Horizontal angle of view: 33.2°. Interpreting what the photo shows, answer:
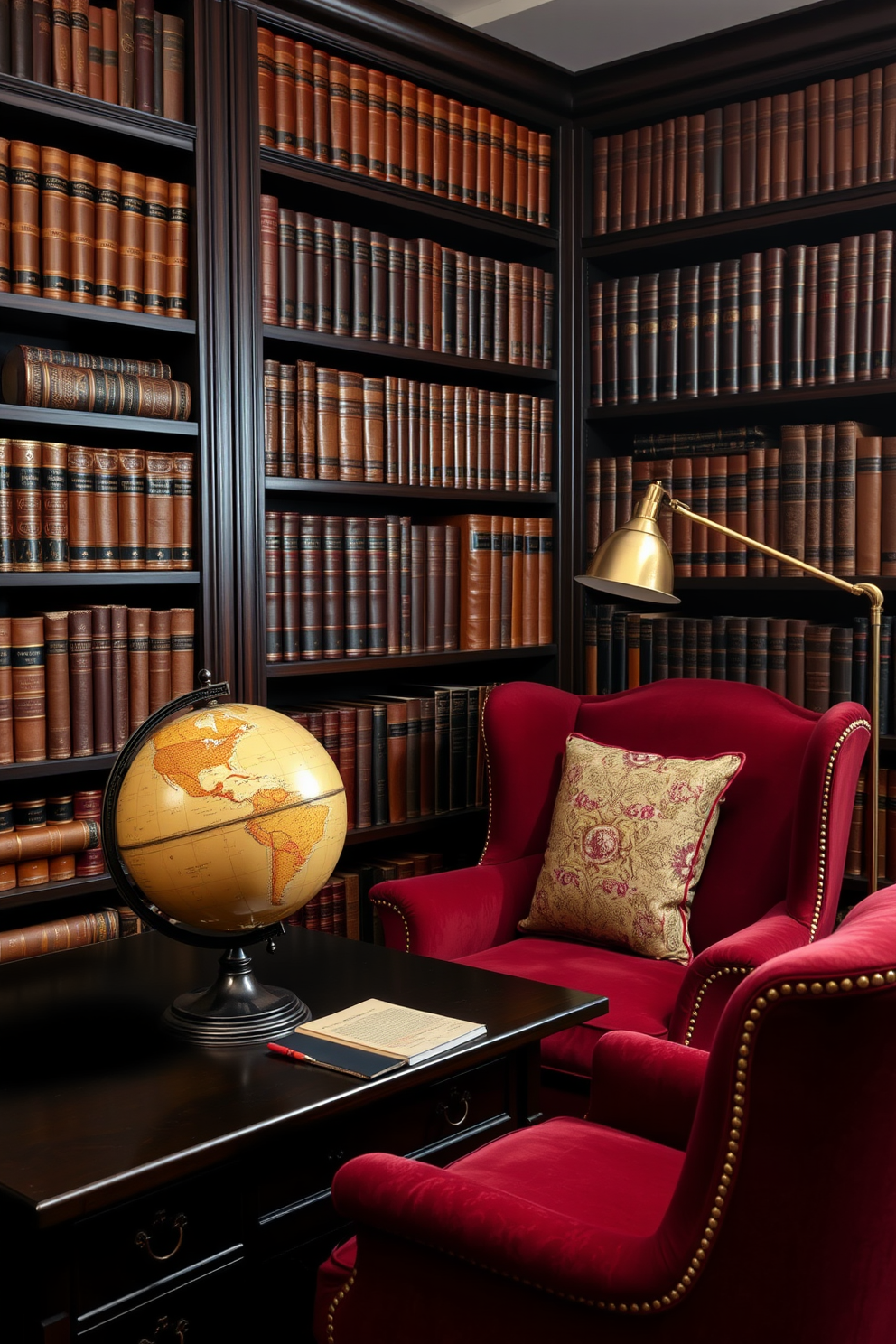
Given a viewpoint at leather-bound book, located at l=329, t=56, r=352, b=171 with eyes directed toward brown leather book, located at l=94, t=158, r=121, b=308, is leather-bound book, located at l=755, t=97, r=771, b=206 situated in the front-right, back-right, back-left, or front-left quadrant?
back-left

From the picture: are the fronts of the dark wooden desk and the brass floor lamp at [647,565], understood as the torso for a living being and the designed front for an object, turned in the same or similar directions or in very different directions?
very different directions

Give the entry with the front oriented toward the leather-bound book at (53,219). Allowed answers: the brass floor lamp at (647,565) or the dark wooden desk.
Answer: the brass floor lamp

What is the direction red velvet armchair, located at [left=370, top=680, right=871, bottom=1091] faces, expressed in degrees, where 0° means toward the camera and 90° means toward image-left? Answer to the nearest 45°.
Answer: approximately 45°

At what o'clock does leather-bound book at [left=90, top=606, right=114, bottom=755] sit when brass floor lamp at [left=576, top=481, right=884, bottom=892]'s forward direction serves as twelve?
The leather-bound book is roughly at 12 o'clock from the brass floor lamp.

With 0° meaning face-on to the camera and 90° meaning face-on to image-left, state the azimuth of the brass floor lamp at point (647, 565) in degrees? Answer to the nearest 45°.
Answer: approximately 90°

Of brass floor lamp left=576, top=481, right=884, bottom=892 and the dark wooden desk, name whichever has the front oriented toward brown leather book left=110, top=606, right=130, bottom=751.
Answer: the brass floor lamp

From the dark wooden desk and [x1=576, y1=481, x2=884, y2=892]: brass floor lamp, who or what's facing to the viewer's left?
the brass floor lamp

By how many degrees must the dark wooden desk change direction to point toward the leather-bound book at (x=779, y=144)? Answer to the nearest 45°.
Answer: approximately 90° to its left

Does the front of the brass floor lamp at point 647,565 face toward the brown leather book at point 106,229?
yes

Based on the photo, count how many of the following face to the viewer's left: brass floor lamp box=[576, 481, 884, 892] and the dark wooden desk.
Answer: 1
